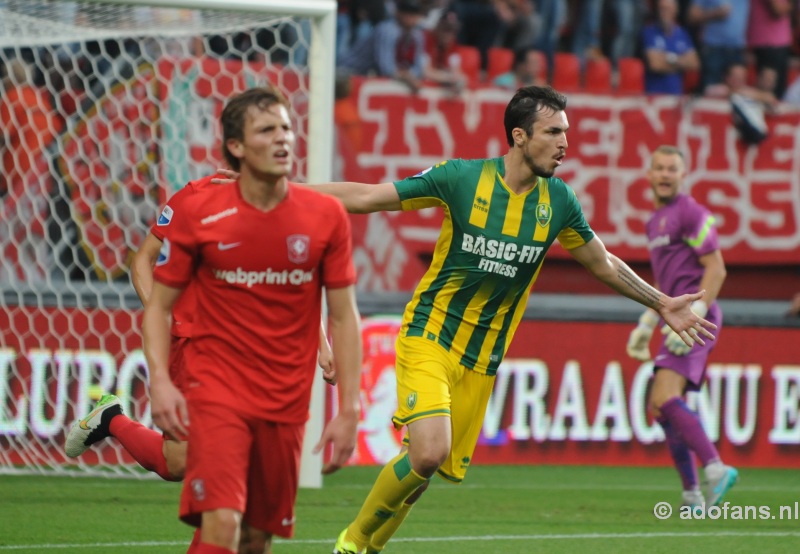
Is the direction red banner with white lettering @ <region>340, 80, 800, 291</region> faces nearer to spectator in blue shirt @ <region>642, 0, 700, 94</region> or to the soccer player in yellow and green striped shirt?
the soccer player in yellow and green striped shirt

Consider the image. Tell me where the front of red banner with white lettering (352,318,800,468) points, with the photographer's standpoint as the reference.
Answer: facing the viewer

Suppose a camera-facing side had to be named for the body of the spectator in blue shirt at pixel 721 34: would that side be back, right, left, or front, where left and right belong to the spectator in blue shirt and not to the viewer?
front

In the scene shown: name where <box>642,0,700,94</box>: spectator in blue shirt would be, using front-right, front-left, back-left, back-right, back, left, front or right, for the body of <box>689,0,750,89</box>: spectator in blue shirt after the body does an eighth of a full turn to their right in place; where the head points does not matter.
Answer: front

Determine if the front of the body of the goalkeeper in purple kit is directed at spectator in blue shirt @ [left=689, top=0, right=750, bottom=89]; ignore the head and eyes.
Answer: no

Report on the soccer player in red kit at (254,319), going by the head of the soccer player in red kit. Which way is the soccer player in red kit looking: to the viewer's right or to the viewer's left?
to the viewer's right

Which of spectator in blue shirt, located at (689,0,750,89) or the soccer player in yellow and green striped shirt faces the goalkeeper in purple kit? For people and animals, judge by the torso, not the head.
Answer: the spectator in blue shirt

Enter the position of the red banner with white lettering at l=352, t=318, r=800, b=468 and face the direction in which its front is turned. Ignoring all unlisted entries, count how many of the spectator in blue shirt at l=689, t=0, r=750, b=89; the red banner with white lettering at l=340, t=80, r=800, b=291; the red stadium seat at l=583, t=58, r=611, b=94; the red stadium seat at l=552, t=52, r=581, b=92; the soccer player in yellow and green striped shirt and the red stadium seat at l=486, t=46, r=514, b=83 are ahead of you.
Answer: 1

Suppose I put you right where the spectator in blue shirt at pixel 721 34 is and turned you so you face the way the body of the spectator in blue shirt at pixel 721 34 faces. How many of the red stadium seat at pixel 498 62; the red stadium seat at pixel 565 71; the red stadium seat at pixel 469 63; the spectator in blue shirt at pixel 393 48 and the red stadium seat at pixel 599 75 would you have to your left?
0

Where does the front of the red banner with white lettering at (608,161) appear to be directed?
toward the camera

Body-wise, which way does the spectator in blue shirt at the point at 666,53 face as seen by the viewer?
toward the camera

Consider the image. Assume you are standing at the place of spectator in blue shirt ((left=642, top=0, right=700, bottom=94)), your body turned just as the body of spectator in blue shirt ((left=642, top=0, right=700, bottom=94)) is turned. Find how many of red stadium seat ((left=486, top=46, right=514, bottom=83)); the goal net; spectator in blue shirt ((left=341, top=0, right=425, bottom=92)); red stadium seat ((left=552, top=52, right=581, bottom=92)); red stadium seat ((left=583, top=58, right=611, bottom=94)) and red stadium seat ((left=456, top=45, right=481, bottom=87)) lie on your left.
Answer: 0

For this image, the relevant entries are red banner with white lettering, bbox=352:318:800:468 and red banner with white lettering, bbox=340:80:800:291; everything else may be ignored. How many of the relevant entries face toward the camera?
2

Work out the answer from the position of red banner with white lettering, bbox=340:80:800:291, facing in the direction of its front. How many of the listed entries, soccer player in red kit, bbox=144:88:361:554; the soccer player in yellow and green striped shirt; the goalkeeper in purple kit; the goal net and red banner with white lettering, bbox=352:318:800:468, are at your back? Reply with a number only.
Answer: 0

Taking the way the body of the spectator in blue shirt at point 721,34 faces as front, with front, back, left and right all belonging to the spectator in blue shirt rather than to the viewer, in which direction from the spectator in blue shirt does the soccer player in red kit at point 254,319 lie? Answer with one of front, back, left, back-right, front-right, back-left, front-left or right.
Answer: front

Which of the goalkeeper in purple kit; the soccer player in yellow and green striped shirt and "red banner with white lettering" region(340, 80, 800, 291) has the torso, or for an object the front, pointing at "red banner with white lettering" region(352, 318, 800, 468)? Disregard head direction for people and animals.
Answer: "red banner with white lettering" region(340, 80, 800, 291)
